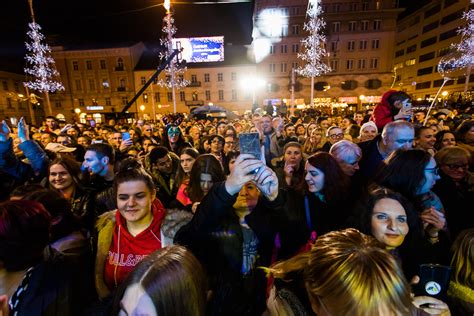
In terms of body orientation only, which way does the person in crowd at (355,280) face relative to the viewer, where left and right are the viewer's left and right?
facing away from the viewer

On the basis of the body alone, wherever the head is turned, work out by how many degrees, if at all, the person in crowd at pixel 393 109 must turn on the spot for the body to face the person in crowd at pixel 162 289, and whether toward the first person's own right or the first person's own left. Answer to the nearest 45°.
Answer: approximately 90° to the first person's own right

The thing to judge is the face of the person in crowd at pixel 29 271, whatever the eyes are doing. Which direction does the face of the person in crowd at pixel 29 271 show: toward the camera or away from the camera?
away from the camera

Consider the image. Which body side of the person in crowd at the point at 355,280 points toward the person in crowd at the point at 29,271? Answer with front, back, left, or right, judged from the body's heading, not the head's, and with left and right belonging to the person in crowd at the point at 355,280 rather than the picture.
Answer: left

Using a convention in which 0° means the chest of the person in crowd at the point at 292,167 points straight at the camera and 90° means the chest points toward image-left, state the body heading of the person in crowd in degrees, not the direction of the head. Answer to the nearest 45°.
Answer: approximately 0°
